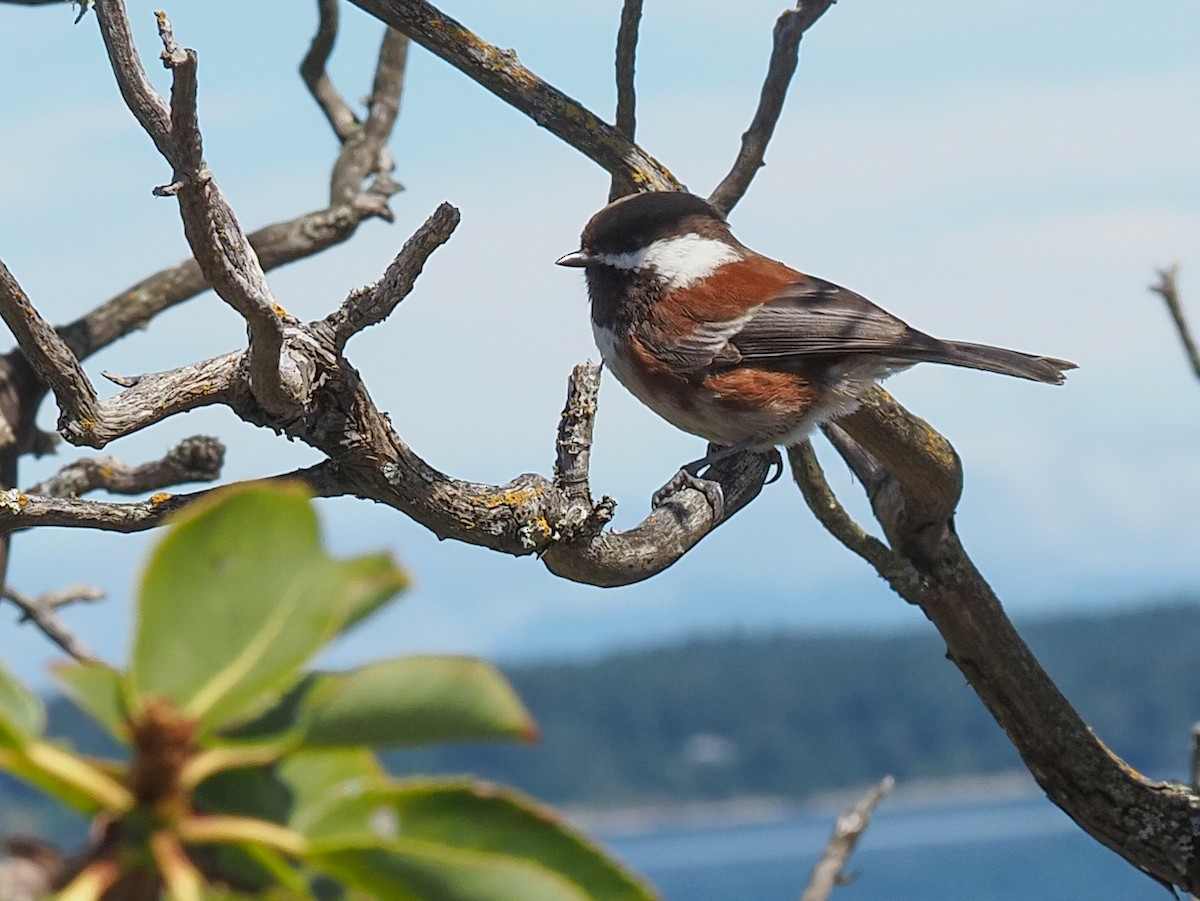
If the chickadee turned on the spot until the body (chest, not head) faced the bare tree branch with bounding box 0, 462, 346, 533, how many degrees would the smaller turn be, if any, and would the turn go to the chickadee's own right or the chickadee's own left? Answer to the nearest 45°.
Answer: approximately 45° to the chickadee's own left

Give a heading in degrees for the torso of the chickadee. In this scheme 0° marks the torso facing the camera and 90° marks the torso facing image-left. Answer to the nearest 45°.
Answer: approximately 90°

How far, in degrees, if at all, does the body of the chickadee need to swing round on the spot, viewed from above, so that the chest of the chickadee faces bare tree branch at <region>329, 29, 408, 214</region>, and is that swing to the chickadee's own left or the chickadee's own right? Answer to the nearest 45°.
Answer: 0° — it already faces it

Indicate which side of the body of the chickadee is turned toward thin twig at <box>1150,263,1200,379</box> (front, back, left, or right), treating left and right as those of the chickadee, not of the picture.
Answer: back

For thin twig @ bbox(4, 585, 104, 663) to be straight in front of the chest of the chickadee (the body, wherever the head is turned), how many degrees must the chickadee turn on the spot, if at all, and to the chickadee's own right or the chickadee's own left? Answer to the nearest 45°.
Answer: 0° — it already faces it

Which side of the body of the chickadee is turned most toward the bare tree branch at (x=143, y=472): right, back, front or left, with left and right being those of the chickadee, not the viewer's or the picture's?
front

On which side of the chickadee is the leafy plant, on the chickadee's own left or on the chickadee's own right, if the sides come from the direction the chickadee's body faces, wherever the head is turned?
on the chickadee's own left
